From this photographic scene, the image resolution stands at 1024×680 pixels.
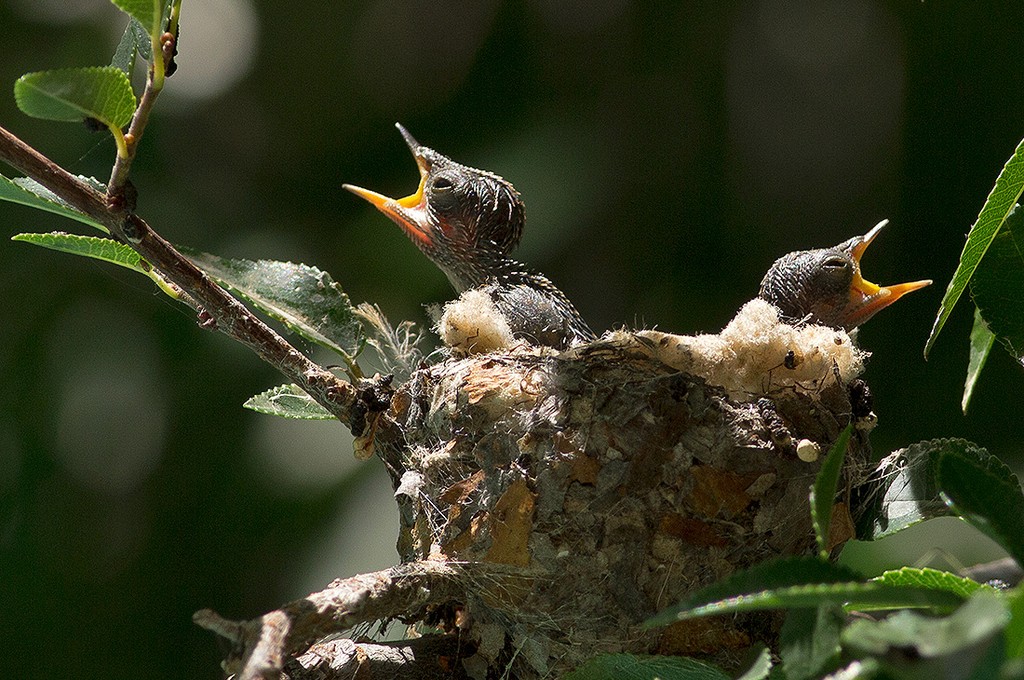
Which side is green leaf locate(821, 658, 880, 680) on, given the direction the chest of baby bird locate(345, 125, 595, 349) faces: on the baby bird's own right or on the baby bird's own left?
on the baby bird's own left

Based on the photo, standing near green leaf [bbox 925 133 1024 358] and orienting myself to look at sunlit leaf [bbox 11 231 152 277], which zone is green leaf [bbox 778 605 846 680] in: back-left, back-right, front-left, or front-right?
front-left

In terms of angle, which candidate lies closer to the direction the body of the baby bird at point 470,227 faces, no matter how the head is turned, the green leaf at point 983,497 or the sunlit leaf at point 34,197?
the sunlit leaf

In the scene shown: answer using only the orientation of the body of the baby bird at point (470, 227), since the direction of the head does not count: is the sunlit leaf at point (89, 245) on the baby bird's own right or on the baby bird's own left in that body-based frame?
on the baby bird's own left

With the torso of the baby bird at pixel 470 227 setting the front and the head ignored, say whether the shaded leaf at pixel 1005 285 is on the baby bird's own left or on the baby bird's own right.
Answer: on the baby bird's own left

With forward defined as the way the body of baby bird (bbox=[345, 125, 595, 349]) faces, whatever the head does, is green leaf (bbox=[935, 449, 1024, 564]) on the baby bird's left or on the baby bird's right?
on the baby bird's left

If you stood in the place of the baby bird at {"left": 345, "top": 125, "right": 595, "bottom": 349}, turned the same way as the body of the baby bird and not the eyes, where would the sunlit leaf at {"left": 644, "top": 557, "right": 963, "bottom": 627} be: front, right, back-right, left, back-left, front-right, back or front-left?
left

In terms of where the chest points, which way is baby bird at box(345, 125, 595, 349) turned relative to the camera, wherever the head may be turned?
to the viewer's left
